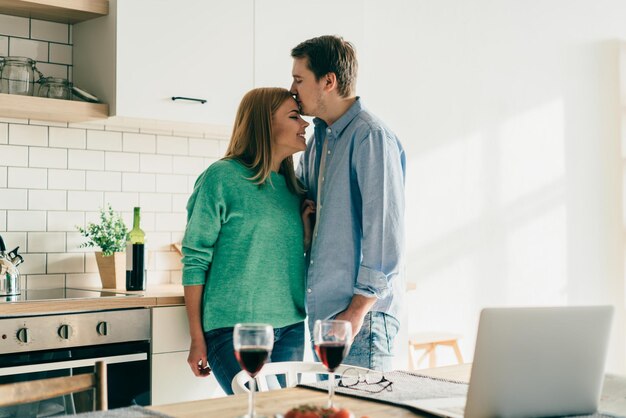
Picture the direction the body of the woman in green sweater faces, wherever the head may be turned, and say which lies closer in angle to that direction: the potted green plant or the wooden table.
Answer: the wooden table

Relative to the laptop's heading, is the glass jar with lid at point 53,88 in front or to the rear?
in front

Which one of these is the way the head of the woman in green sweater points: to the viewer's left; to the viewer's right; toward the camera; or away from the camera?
to the viewer's right

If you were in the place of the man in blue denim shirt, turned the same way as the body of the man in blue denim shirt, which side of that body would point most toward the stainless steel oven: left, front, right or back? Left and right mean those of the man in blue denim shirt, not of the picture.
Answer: front

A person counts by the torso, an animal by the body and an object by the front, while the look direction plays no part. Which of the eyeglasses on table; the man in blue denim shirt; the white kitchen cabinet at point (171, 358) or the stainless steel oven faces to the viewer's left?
the man in blue denim shirt

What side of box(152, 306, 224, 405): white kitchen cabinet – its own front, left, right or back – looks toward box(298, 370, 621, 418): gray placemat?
front

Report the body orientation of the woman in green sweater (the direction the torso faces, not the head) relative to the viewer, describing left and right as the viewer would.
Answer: facing the viewer and to the right of the viewer

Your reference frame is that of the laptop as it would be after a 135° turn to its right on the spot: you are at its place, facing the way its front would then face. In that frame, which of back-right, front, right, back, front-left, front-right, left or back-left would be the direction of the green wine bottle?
back-left

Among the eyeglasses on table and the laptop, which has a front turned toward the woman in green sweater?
the laptop

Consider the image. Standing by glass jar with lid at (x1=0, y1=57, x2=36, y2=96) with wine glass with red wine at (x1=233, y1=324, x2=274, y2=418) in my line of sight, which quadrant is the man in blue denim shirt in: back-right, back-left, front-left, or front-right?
front-left

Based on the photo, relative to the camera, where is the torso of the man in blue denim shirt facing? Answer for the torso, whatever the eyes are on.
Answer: to the viewer's left

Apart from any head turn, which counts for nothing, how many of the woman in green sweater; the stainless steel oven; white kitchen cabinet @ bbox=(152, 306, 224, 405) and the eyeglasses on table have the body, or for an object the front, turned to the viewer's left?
0

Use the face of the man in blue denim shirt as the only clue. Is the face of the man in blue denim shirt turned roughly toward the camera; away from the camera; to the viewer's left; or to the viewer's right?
to the viewer's left

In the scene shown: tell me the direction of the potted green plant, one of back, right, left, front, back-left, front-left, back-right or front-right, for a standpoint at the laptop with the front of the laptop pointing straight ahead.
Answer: front

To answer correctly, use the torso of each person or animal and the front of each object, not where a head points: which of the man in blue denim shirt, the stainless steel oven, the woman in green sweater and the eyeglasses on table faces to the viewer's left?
the man in blue denim shirt

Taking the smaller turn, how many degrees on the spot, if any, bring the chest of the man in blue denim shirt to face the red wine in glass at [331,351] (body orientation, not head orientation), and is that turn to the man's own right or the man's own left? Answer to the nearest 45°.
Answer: approximately 90° to the man's own left

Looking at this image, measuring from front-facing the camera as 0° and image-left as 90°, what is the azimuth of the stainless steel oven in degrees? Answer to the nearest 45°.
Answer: approximately 315°

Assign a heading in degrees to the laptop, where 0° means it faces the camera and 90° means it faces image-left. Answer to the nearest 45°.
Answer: approximately 135°

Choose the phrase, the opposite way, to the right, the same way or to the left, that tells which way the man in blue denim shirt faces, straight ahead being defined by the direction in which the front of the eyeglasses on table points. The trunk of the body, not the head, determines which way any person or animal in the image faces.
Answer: to the right
